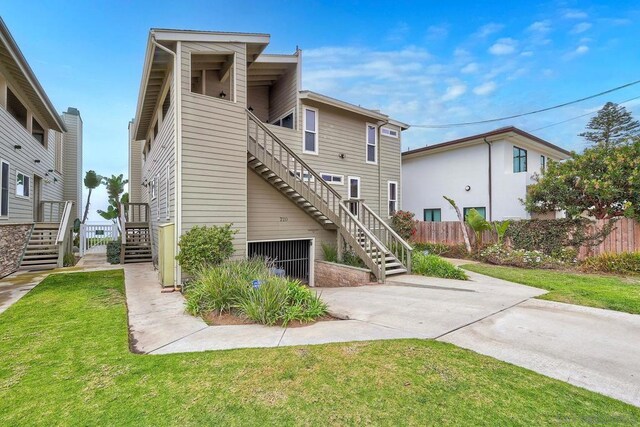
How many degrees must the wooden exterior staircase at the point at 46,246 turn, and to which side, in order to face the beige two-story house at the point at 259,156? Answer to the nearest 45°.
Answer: approximately 45° to its left

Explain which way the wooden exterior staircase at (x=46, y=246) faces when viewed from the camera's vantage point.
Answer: facing the viewer

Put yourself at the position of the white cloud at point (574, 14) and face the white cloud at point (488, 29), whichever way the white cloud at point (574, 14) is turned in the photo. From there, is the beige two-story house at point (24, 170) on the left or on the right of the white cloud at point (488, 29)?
left

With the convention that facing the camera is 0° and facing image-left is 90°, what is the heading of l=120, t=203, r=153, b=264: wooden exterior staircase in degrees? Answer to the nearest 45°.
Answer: approximately 0°

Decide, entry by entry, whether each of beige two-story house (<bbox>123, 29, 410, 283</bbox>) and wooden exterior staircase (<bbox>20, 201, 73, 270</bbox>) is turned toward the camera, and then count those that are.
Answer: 2

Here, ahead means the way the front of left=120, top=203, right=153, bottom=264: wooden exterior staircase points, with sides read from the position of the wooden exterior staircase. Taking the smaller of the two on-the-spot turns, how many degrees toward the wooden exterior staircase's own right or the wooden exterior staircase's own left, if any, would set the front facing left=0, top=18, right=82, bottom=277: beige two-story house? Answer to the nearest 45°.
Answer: approximately 90° to the wooden exterior staircase's own right

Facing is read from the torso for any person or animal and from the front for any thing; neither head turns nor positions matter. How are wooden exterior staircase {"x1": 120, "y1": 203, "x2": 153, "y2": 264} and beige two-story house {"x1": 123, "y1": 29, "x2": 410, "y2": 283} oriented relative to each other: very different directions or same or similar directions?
same or similar directions

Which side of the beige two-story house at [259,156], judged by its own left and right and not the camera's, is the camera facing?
front

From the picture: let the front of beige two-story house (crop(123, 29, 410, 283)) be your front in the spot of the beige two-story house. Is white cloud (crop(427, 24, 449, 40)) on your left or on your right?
on your left
